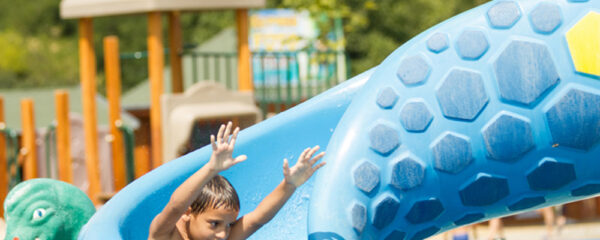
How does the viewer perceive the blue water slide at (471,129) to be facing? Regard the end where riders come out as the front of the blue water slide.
facing the viewer and to the left of the viewer

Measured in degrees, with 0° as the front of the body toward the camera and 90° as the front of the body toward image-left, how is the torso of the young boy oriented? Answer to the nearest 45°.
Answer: approximately 315°

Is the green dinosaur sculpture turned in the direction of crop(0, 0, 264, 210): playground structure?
no

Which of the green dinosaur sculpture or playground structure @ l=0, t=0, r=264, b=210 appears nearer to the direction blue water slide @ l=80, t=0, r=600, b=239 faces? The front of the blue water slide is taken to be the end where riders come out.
the green dinosaur sculpture

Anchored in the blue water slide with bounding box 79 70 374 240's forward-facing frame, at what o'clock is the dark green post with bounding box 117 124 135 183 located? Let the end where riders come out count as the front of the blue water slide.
The dark green post is roughly at 4 o'clock from the blue water slide.

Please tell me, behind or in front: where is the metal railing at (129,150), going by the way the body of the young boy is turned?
behind

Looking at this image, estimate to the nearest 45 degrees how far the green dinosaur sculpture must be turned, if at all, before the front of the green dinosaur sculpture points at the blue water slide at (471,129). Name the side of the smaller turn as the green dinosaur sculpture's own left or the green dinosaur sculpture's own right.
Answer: approximately 135° to the green dinosaur sculpture's own left
